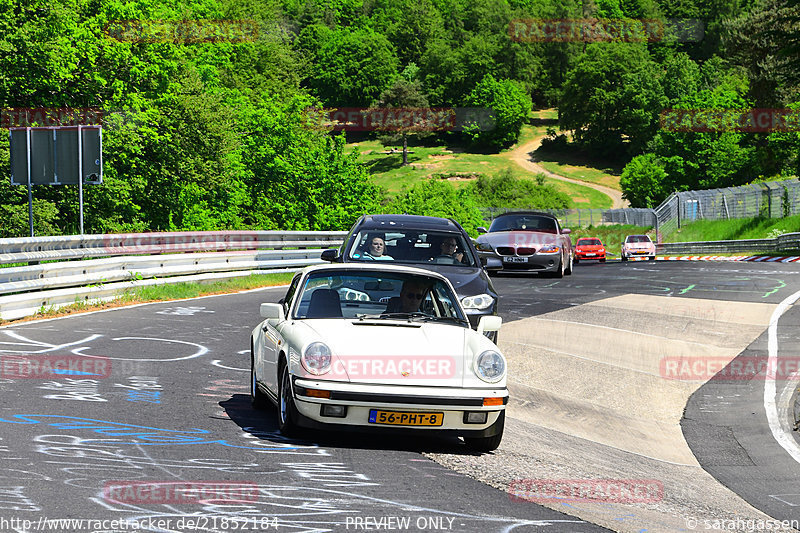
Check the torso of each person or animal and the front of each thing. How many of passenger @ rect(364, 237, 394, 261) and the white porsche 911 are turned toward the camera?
2

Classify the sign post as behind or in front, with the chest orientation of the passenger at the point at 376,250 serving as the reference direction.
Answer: behind

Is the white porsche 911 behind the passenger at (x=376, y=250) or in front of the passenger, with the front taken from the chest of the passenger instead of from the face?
in front

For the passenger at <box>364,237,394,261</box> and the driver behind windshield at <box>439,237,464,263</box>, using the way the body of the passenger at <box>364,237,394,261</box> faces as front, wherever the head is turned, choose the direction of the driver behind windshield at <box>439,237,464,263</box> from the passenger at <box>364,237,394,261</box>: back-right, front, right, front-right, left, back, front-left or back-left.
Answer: left

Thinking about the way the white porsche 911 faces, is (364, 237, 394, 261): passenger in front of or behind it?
behind

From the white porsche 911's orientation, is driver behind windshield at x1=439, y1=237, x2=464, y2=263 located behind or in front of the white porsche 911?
behind

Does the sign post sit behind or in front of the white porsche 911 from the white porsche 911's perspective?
behind

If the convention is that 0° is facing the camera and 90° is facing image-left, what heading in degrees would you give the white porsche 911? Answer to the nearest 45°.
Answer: approximately 0°
